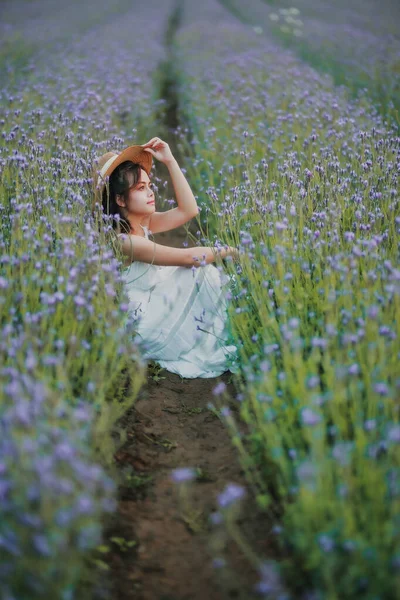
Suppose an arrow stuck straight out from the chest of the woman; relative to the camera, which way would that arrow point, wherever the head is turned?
to the viewer's right
